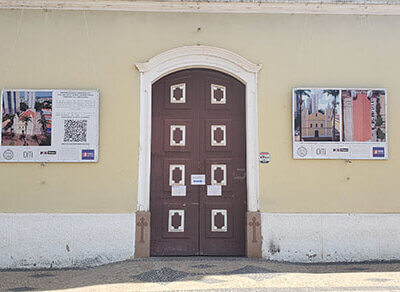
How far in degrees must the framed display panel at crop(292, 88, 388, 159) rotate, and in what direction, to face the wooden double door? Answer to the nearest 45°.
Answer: approximately 90° to its right

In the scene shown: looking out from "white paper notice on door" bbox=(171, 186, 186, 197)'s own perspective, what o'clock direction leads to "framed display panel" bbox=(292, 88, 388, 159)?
The framed display panel is roughly at 9 o'clock from the white paper notice on door.

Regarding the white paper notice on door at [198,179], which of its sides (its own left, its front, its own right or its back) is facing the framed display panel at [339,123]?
left

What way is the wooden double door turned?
toward the camera

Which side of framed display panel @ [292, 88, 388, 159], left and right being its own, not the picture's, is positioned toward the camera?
front

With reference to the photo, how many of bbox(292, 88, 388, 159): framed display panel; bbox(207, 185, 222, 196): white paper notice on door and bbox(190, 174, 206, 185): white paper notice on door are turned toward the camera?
3

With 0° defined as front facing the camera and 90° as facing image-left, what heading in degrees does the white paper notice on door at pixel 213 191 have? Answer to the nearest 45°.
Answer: approximately 0°

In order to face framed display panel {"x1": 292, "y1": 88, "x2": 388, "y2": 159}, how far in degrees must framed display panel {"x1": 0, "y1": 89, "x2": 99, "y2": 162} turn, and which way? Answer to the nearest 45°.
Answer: approximately 90° to its left

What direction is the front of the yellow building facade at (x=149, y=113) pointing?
toward the camera
